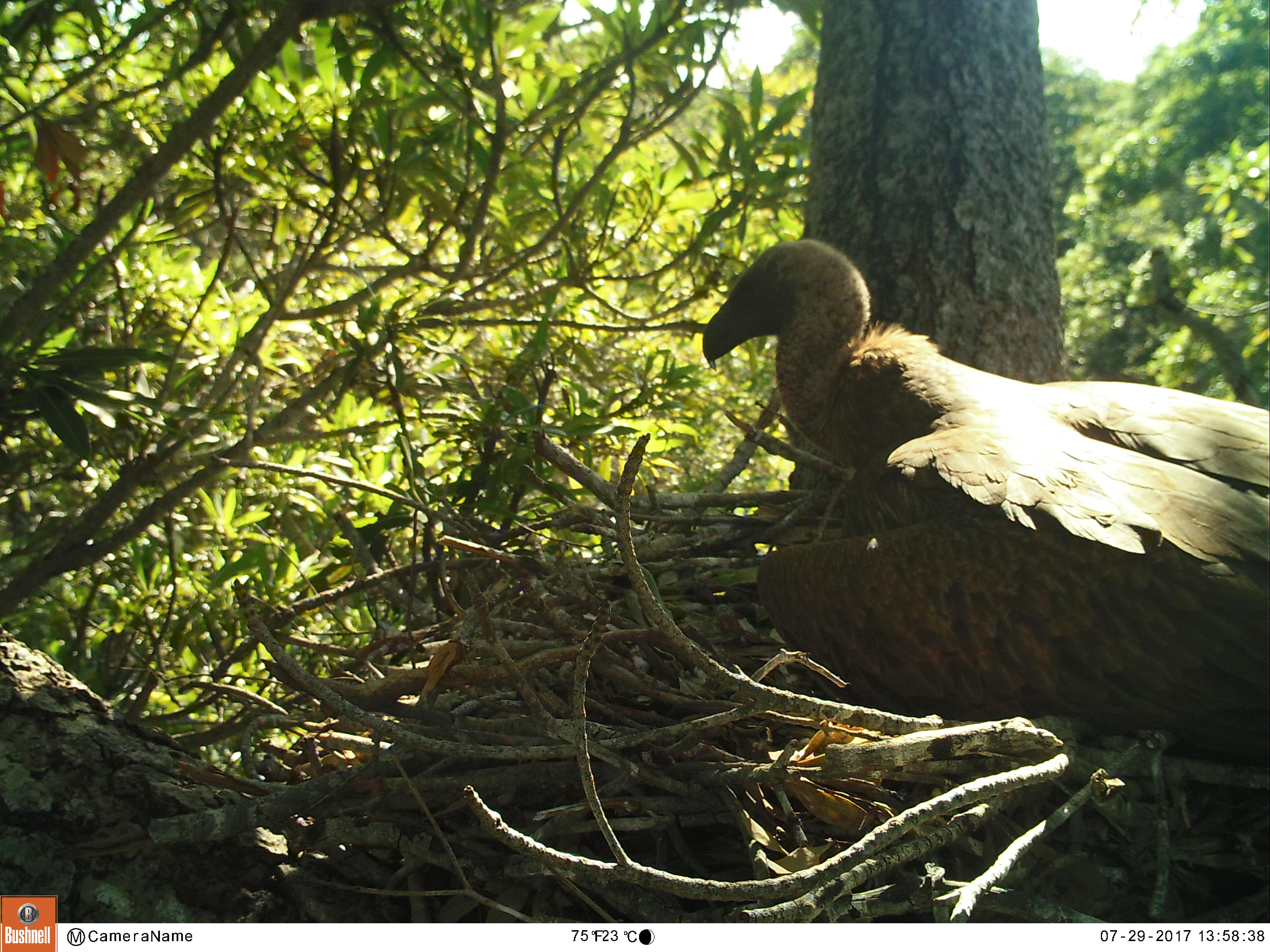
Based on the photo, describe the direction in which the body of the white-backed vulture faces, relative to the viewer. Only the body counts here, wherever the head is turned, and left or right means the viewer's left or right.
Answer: facing to the left of the viewer

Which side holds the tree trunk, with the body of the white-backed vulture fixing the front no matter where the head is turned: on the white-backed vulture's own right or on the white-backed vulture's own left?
on the white-backed vulture's own right
